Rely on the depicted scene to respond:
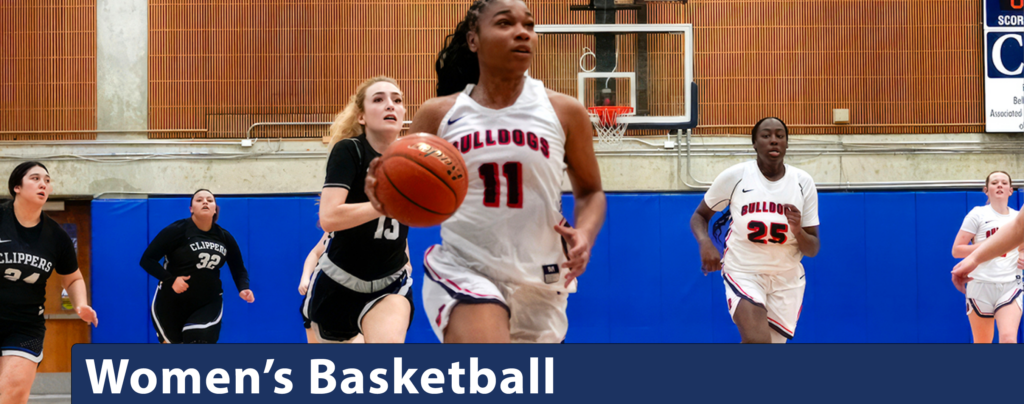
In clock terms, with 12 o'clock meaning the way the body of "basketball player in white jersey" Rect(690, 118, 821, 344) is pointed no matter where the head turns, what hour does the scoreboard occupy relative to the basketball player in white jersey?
The scoreboard is roughly at 7 o'clock from the basketball player in white jersey.

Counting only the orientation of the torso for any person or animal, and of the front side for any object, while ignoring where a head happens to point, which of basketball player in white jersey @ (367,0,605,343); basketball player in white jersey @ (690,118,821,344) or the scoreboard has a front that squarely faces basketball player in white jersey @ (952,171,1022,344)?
the scoreboard

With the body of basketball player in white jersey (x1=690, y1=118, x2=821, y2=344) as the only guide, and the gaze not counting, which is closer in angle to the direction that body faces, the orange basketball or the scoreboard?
the orange basketball

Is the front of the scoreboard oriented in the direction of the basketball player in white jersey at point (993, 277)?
yes

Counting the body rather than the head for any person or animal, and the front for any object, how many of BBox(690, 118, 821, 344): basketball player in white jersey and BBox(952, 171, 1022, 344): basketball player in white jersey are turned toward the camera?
2

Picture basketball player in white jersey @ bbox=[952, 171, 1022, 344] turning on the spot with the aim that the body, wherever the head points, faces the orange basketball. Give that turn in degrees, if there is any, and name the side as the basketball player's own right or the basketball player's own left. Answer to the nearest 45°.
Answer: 0° — they already face it
